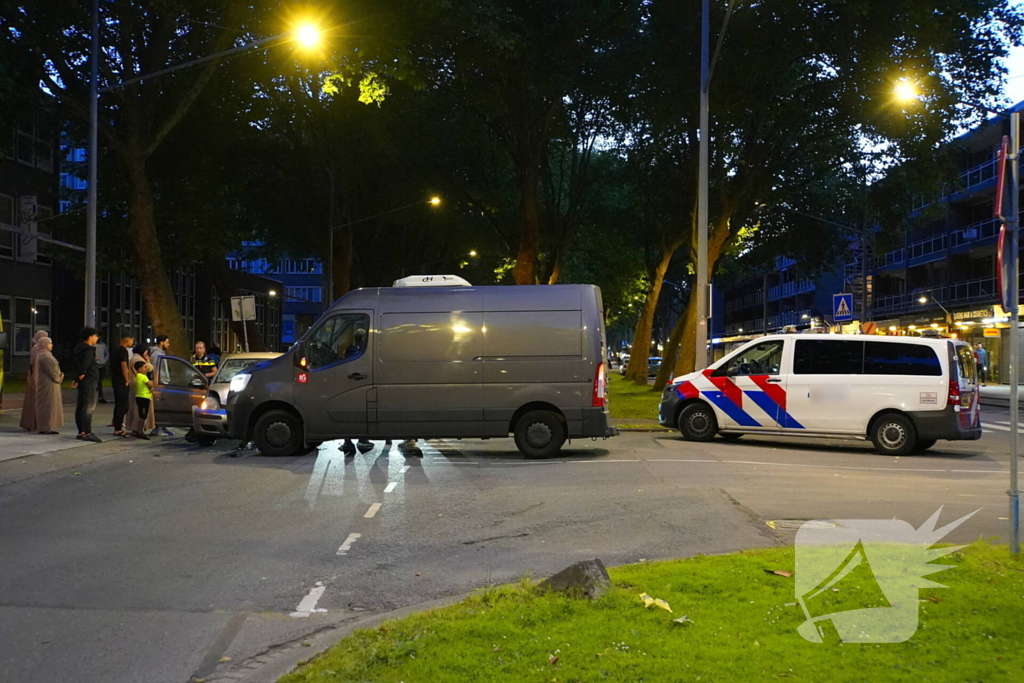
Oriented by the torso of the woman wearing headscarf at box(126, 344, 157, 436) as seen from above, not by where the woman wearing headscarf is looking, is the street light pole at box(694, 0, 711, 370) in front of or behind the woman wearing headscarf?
in front

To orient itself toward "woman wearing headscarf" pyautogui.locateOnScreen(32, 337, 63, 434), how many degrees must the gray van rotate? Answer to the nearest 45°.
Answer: approximately 45° to its right

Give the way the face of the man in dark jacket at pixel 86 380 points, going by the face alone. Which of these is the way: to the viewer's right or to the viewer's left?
to the viewer's right

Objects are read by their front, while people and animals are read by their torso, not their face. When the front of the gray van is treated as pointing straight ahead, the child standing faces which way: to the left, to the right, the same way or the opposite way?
the opposite way

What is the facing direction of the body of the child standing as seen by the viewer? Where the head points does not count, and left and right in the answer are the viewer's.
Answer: facing to the right of the viewer

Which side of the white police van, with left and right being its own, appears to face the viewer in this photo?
left

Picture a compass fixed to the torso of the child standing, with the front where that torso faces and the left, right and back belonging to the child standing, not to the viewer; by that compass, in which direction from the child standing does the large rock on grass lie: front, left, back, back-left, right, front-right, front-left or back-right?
right

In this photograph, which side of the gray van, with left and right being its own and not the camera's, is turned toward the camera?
left

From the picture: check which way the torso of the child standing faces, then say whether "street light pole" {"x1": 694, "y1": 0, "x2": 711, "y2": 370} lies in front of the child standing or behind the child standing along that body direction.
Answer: in front

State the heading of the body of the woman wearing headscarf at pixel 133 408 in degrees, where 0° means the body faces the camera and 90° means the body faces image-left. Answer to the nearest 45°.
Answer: approximately 270°
